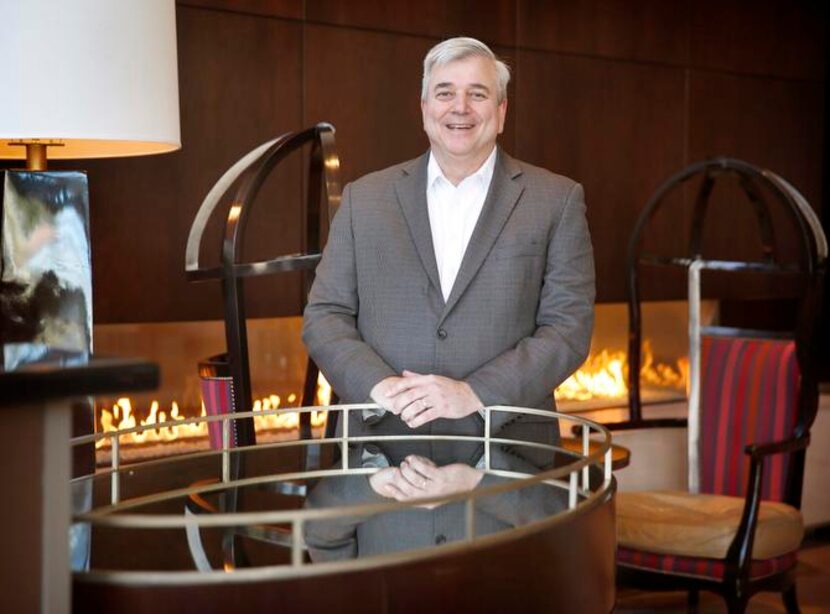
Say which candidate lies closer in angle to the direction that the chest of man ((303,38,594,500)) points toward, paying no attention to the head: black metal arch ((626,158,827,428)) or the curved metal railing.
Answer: the curved metal railing

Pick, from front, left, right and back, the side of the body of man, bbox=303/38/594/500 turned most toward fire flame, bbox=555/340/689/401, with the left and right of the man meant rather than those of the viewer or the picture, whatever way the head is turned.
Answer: back

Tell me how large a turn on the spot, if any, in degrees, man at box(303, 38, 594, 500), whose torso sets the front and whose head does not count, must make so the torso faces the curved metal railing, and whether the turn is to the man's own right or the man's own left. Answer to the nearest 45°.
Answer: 0° — they already face it

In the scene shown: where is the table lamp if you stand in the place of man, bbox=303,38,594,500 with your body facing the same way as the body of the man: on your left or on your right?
on your right

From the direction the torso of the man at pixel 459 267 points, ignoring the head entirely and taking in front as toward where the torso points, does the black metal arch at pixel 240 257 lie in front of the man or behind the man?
behind

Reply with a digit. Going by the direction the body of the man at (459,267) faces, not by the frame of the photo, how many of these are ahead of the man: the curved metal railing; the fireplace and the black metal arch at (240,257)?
1

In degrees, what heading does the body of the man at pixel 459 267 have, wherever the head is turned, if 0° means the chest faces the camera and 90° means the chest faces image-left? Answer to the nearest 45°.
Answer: approximately 0°

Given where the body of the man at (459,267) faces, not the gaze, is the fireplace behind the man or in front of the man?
behind
